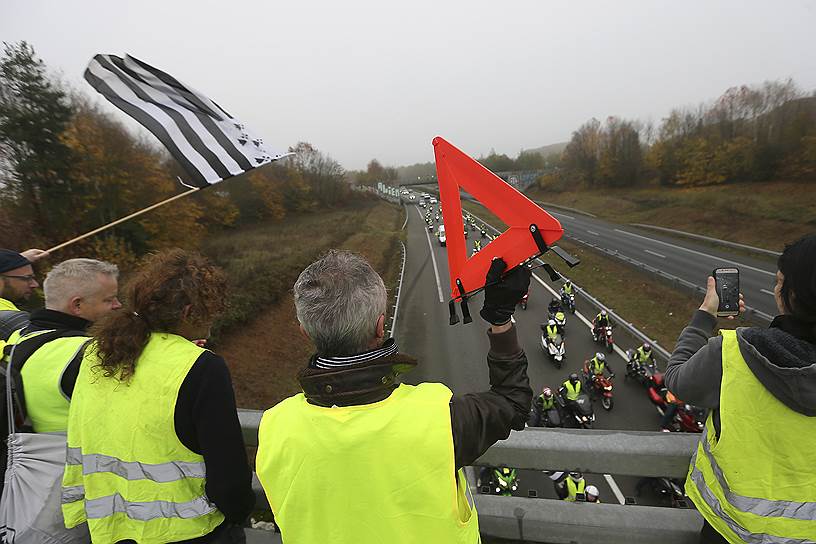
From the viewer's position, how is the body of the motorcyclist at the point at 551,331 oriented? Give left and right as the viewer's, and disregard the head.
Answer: facing the viewer

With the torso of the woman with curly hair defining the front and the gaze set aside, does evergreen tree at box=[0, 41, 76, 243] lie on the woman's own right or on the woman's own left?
on the woman's own left

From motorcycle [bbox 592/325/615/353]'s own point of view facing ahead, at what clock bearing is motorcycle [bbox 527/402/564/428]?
motorcycle [bbox 527/402/564/428] is roughly at 2 o'clock from motorcycle [bbox 592/325/615/353].

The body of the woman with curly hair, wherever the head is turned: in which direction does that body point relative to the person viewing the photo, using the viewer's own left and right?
facing away from the viewer and to the right of the viewer

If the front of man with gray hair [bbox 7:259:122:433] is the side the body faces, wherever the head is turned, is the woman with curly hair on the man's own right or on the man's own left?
on the man's own right

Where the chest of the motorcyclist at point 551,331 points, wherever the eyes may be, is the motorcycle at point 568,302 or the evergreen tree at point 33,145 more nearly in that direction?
the evergreen tree

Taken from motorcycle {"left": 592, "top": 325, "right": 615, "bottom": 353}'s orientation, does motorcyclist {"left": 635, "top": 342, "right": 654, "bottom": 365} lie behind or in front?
in front

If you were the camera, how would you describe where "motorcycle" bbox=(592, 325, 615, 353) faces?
facing the viewer and to the right of the viewer

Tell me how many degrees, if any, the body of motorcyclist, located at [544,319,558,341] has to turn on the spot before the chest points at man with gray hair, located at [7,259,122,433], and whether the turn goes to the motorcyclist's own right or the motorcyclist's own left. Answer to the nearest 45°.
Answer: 0° — they already face them

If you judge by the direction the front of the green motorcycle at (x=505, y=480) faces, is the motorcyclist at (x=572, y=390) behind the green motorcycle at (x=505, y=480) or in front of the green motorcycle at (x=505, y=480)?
behind

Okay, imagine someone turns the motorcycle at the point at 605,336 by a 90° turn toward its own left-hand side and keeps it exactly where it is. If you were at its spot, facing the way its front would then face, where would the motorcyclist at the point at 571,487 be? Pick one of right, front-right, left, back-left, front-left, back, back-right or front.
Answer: back-right

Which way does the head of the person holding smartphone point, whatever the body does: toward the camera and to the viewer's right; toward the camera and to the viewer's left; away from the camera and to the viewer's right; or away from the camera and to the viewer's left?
away from the camera and to the viewer's left

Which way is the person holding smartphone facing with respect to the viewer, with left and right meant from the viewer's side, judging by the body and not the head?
facing away from the viewer and to the left of the viewer

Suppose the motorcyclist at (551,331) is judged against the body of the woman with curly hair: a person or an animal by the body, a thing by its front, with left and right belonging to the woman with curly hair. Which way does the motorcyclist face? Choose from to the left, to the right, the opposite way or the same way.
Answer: the opposite way

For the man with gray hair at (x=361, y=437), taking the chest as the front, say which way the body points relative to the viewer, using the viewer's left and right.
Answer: facing away from the viewer

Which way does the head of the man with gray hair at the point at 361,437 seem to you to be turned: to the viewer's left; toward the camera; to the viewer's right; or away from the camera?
away from the camera

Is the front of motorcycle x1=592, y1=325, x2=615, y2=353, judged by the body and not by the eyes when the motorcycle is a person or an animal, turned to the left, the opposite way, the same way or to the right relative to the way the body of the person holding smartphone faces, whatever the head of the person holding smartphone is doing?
the opposite way

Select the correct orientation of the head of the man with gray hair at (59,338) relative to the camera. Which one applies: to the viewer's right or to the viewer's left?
to the viewer's right
